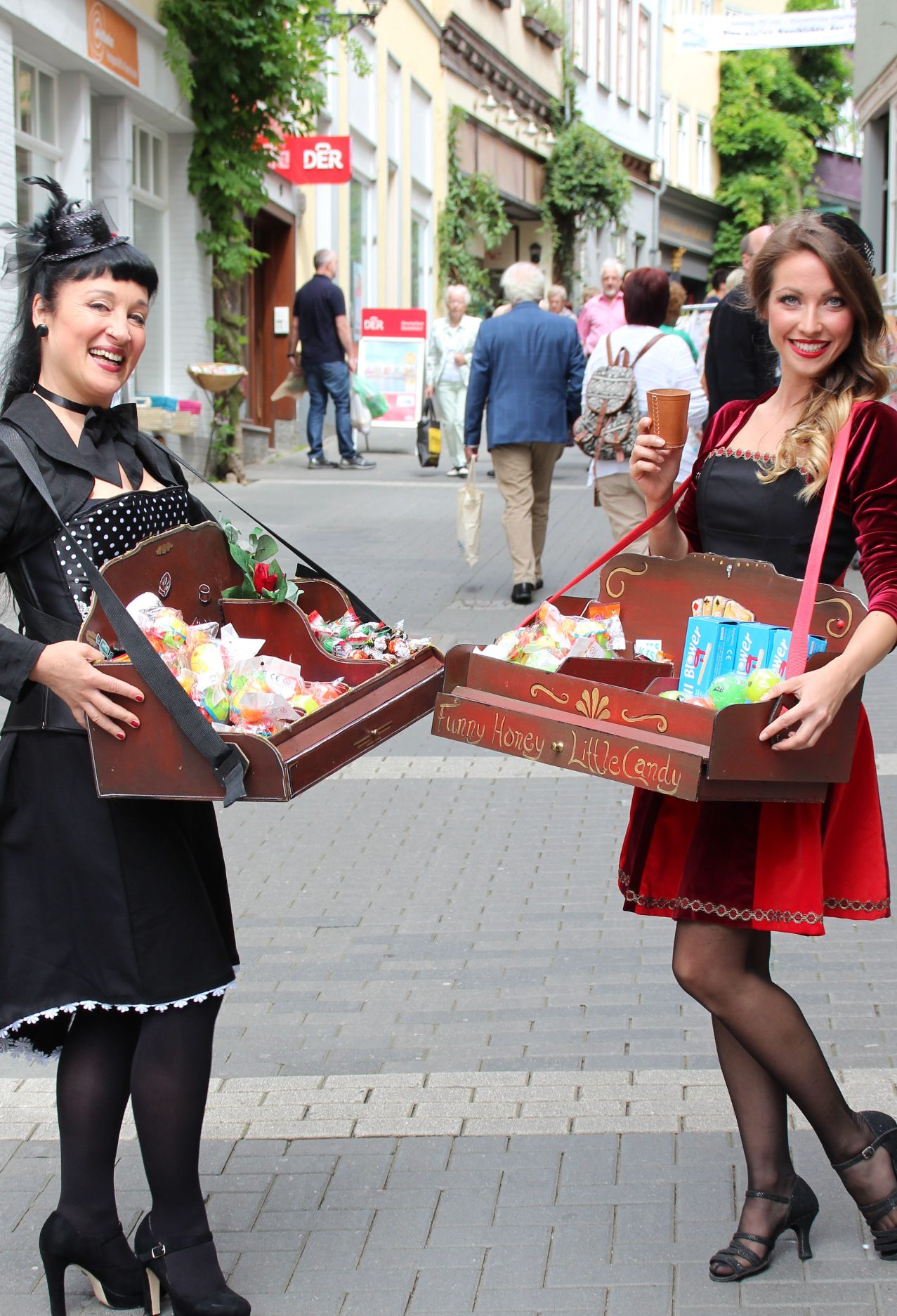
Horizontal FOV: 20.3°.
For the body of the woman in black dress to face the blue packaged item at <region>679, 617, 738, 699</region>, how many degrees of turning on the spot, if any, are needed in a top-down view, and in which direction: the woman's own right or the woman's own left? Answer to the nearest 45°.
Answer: approximately 45° to the woman's own left

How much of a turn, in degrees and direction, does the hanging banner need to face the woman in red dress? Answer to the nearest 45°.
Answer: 0° — it already faces them

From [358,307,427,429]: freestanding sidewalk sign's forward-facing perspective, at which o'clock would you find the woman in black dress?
The woman in black dress is roughly at 12 o'clock from the freestanding sidewalk sign.

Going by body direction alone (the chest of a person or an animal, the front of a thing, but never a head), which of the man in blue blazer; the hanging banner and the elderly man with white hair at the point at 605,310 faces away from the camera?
the man in blue blazer

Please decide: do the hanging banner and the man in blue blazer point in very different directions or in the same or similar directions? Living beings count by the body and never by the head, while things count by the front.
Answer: very different directions

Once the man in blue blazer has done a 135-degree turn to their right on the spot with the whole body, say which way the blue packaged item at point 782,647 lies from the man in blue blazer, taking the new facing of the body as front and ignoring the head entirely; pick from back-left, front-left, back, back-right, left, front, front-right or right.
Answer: front-right

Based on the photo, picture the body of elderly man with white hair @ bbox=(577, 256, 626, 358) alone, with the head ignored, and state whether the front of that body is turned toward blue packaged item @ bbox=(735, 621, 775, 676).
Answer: yes

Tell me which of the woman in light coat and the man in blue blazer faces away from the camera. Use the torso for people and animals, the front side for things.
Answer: the man in blue blazer

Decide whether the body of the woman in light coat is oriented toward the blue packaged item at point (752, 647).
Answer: yes

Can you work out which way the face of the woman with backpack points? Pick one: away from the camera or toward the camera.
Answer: away from the camera

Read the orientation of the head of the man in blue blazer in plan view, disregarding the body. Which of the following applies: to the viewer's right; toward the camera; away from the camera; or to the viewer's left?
away from the camera

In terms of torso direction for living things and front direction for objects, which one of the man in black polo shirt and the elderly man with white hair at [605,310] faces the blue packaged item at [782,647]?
the elderly man with white hair
